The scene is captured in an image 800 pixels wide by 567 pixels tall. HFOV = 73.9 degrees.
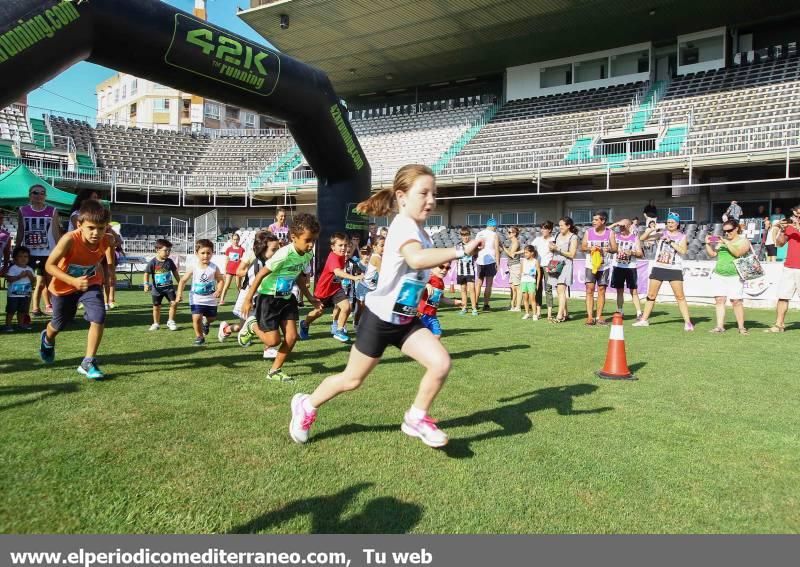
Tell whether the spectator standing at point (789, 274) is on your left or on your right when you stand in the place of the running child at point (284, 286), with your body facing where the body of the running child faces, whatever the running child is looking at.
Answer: on your left

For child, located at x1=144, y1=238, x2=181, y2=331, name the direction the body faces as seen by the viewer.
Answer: toward the camera

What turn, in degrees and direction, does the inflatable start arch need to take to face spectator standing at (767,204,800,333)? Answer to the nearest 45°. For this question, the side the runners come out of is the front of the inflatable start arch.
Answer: approximately 45° to its left

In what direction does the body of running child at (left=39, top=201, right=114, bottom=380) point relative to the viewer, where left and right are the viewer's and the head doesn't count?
facing the viewer and to the right of the viewer

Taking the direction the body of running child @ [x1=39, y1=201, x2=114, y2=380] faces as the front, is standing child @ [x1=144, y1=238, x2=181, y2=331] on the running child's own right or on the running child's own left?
on the running child's own left

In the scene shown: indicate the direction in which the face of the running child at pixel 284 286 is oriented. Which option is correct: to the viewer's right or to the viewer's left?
to the viewer's right

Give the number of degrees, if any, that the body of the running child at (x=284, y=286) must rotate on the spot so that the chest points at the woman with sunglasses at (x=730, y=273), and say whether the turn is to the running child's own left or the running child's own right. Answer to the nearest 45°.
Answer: approximately 45° to the running child's own left

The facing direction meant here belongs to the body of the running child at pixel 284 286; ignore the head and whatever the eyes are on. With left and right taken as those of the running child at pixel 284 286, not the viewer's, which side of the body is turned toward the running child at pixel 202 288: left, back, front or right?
back

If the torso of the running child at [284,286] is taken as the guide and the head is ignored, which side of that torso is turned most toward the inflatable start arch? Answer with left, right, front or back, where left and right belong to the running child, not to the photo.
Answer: back

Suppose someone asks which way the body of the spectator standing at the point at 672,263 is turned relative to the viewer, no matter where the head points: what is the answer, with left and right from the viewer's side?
facing the viewer and to the left of the viewer

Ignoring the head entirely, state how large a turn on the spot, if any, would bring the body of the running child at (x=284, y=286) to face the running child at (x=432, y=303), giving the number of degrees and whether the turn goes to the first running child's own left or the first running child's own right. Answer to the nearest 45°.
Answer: approximately 45° to the first running child's own left
